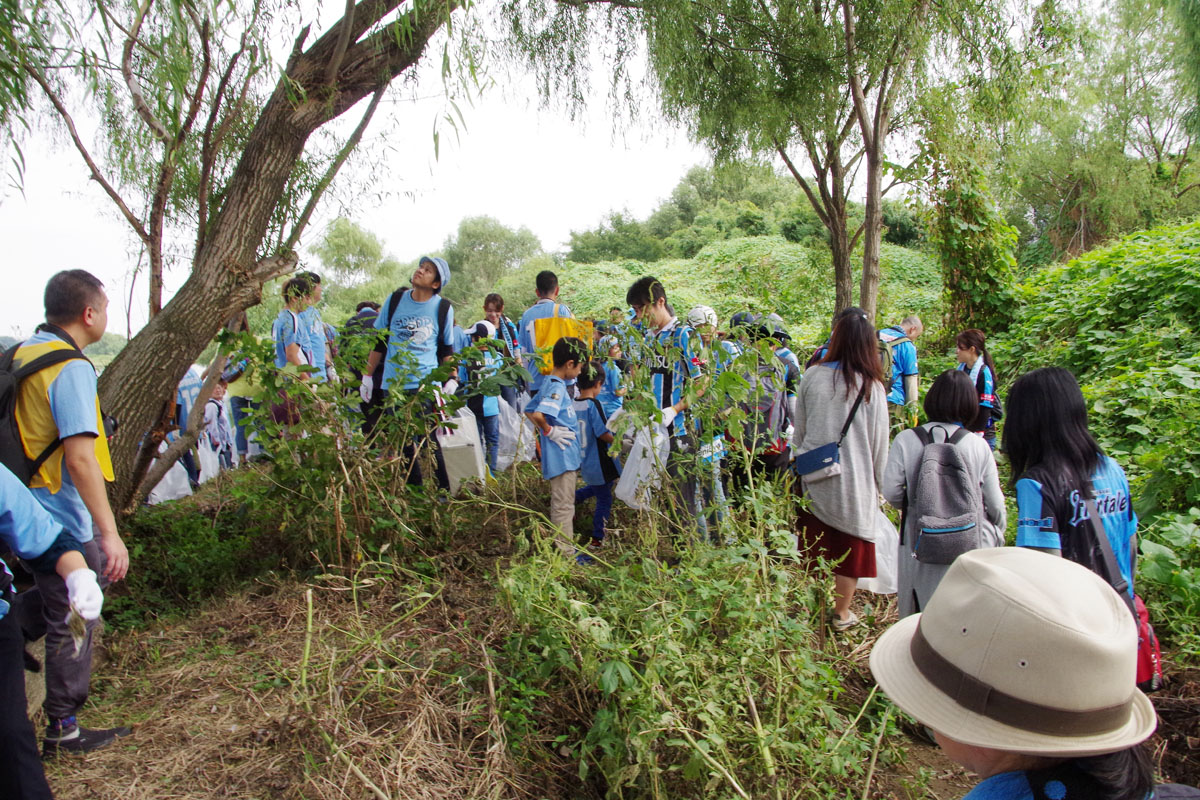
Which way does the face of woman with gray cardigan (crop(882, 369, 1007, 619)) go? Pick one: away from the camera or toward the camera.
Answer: away from the camera

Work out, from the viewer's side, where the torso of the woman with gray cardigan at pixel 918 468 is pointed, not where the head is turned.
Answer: away from the camera

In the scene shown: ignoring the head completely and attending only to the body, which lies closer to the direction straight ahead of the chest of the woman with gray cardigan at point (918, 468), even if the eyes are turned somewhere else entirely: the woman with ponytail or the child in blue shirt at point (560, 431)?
the woman with ponytail

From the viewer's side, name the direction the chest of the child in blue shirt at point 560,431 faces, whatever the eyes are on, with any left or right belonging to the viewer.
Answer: facing to the right of the viewer
